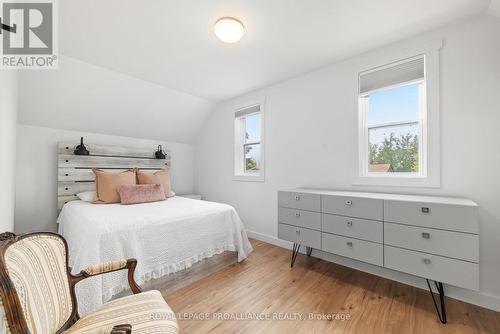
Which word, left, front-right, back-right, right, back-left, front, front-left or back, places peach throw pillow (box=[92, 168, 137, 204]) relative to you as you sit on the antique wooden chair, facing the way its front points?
back-left

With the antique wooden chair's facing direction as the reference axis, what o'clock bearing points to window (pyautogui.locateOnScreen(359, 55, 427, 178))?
The window is roughly at 11 o'clock from the antique wooden chair.

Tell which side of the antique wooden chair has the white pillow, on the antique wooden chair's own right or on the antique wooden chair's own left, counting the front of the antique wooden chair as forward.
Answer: on the antique wooden chair's own left

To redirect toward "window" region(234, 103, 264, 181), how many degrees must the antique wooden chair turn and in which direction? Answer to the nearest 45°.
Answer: approximately 90° to its left

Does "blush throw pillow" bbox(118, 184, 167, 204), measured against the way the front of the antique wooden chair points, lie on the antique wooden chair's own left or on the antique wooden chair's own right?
on the antique wooden chair's own left

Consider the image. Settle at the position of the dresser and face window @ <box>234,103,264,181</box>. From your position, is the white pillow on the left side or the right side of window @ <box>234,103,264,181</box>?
left

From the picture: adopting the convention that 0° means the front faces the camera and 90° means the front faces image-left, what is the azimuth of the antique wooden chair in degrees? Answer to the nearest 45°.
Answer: approximately 315°

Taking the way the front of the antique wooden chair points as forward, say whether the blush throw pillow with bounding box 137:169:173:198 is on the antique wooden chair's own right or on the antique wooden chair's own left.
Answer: on the antique wooden chair's own left
